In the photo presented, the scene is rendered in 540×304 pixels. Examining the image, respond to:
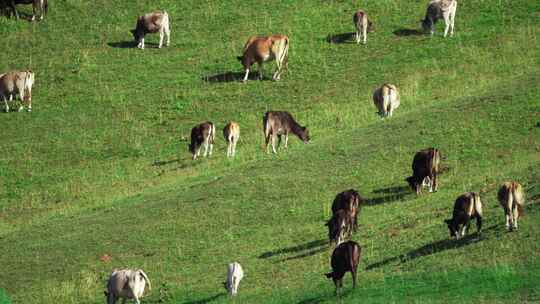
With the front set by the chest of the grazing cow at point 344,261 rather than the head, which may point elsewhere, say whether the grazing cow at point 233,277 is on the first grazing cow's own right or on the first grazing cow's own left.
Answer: on the first grazing cow's own right

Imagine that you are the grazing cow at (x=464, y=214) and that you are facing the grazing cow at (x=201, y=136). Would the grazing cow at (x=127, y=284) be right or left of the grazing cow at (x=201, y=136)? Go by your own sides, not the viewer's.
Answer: left

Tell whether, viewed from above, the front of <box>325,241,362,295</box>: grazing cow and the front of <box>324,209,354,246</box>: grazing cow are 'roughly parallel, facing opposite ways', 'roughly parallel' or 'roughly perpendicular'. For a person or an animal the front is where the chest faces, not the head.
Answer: roughly parallel

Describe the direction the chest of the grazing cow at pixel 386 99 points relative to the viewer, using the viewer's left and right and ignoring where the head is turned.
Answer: facing away from the viewer

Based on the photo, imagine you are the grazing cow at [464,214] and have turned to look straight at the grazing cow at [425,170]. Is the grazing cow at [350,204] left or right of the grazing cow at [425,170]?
left

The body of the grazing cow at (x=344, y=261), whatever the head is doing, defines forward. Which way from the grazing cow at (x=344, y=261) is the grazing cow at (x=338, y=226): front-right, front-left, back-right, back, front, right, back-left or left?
back-right

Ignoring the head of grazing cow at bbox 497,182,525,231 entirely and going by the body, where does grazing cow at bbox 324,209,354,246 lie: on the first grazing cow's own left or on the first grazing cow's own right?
on the first grazing cow's own left

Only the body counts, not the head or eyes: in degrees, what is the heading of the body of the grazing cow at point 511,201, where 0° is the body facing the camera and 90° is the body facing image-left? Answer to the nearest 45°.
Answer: approximately 180°

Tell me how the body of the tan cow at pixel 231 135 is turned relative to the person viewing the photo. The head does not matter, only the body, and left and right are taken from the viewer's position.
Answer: facing away from the viewer
